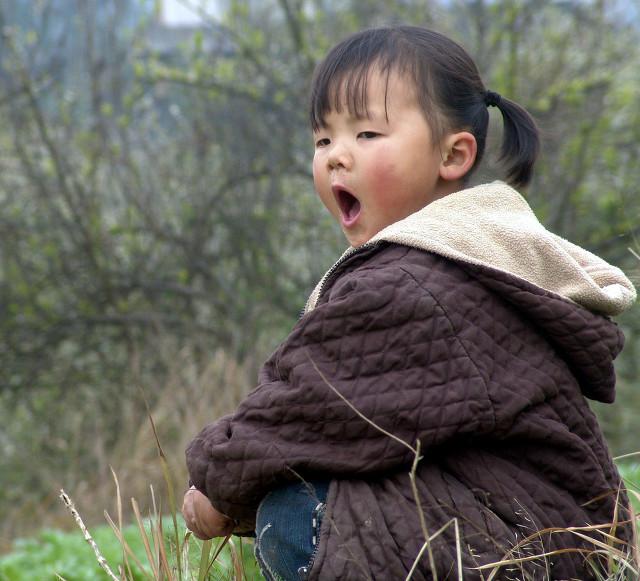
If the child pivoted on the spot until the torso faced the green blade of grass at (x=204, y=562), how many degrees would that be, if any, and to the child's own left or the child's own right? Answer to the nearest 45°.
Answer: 0° — they already face it

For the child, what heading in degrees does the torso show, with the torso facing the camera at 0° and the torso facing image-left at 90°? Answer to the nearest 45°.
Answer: approximately 90°
